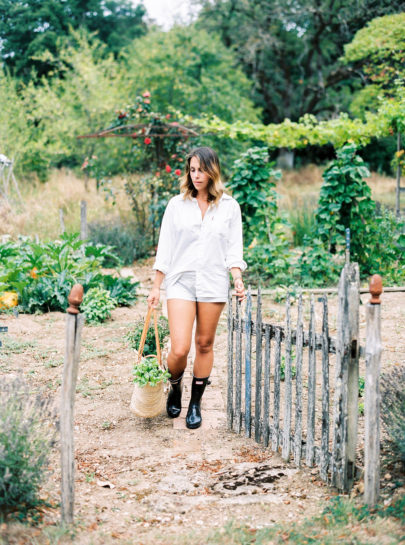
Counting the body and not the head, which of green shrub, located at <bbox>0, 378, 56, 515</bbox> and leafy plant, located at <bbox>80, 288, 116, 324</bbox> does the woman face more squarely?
the green shrub

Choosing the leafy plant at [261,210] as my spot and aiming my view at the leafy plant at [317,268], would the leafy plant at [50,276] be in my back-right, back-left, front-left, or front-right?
back-right

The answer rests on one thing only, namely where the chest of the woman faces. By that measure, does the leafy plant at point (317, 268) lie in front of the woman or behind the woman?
behind

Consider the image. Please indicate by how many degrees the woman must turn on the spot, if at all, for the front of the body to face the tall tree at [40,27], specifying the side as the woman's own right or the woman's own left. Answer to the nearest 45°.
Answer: approximately 180°

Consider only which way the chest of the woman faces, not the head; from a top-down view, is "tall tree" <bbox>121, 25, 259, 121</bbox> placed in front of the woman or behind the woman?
behind

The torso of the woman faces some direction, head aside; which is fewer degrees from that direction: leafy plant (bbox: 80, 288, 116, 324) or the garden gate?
the garden gate

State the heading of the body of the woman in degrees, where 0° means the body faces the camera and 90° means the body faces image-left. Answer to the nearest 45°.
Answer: approximately 0°

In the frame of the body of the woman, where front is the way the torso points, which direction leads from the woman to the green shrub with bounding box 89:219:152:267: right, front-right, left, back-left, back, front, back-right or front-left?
back

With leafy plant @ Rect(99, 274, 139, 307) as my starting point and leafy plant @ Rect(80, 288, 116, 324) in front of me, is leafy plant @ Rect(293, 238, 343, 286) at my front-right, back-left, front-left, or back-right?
back-left
